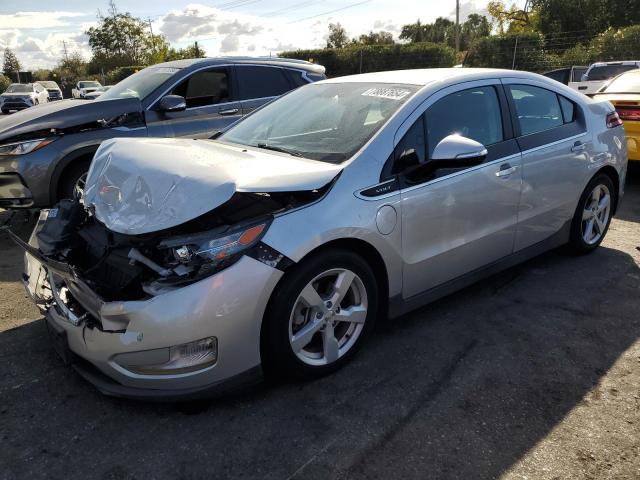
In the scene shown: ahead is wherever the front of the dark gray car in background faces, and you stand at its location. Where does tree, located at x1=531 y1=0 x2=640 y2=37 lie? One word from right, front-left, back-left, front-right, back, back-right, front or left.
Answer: back

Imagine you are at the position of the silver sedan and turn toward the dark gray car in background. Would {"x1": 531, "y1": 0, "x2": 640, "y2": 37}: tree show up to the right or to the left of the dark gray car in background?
right

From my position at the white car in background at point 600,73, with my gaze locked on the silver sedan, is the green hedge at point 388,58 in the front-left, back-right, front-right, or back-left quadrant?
back-right

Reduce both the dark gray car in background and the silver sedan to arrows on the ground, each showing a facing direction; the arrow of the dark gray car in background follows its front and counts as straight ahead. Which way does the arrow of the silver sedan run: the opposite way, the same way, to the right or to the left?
the same way

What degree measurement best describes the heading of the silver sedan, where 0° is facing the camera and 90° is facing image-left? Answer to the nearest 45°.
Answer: approximately 45°

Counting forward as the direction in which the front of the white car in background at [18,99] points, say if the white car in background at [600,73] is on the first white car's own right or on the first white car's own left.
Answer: on the first white car's own left

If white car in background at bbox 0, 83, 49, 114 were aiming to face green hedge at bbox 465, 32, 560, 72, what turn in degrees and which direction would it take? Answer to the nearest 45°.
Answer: approximately 90° to its left

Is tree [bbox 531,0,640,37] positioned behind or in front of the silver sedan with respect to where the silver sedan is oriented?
behind

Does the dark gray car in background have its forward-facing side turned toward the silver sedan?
no

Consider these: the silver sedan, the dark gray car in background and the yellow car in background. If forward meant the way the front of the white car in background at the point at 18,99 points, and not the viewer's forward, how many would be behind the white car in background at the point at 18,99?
0

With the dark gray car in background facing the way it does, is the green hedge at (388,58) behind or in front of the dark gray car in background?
behind

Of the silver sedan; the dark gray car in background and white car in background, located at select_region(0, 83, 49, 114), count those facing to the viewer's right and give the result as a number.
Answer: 0

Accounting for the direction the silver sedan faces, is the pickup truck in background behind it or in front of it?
behind

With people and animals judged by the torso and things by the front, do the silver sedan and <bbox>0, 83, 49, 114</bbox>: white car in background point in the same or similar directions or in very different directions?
same or similar directions

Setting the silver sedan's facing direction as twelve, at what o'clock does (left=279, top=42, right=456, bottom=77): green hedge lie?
The green hedge is roughly at 5 o'clock from the silver sedan.

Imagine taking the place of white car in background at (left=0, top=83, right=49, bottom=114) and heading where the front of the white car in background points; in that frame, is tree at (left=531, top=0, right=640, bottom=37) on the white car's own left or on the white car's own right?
on the white car's own left

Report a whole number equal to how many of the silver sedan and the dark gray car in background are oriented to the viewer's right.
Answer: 0

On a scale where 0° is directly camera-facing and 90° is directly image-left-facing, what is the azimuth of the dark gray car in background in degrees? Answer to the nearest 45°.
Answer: approximately 45°

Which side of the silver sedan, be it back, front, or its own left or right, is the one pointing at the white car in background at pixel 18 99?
right

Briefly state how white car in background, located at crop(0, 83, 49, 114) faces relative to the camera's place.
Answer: facing the viewer and to the left of the viewer
